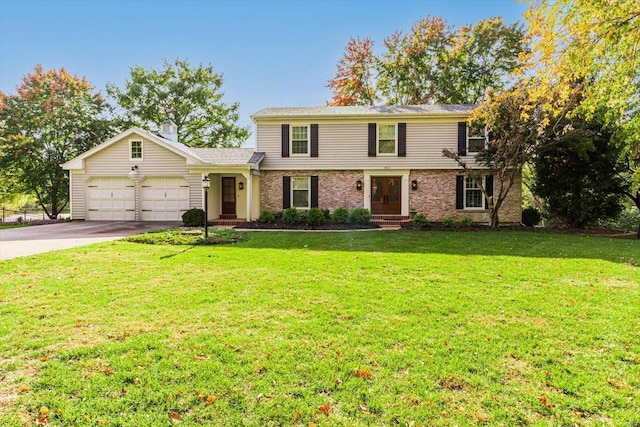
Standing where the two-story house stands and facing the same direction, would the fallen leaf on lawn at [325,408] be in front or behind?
in front

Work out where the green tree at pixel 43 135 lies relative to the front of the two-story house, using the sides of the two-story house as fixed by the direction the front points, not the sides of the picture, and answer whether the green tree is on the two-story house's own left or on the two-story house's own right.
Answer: on the two-story house's own right

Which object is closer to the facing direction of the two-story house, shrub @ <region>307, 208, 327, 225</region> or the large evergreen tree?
the shrub

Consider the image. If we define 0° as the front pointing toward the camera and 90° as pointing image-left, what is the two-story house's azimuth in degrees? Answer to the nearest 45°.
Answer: approximately 0°

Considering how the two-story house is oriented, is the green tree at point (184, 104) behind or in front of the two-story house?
behind

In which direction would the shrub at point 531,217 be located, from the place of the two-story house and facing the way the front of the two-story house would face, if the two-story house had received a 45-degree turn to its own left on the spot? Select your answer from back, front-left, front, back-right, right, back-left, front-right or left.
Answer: front-left

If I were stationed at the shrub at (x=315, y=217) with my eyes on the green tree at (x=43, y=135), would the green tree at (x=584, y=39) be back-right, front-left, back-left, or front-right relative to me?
back-left

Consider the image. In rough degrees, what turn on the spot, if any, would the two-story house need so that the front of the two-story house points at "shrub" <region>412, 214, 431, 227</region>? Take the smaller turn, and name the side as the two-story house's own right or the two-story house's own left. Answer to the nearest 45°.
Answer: approximately 45° to the two-story house's own left

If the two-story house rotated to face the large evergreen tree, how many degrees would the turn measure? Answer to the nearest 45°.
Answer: approximately 90° to its left

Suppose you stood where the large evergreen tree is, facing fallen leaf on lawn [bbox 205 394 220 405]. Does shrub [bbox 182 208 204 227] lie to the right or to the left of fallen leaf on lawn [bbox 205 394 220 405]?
right

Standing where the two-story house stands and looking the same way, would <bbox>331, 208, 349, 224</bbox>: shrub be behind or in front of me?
in front

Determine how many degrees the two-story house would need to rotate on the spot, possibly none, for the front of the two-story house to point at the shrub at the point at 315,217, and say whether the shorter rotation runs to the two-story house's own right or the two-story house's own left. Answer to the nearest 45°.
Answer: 0° — it already faces it

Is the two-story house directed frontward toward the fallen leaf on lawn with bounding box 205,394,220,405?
yes

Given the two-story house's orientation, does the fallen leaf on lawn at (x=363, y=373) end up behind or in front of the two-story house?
in front
